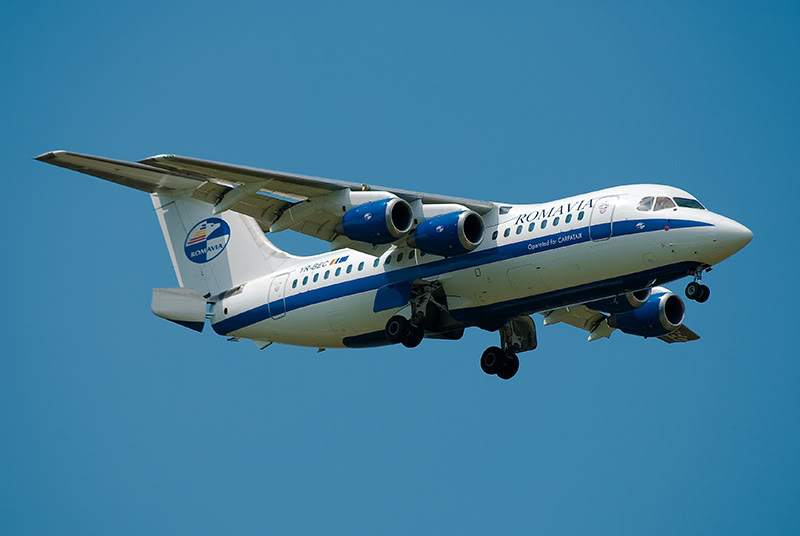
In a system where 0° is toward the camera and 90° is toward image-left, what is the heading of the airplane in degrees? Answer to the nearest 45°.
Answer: approximately 315°
